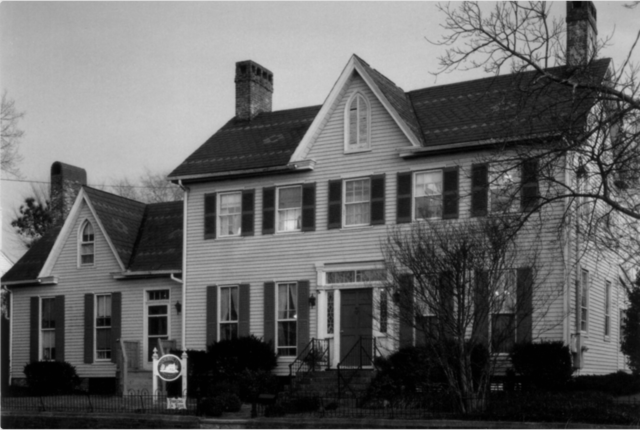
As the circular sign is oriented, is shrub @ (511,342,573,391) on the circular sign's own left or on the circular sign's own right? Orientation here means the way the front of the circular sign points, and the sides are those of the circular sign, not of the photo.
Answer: on the circular sign's own left

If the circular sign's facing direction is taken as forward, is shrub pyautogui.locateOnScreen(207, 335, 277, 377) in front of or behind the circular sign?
behind

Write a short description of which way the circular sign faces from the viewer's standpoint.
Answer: facing the viewer

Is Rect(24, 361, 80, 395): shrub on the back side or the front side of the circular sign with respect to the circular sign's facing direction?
on the back side

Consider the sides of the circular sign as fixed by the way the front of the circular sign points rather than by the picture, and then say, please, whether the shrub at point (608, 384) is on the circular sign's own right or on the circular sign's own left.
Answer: on the circular sign's own left

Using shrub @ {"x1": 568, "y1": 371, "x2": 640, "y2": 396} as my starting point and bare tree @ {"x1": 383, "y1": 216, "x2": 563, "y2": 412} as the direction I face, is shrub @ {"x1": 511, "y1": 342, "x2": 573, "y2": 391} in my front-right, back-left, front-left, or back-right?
front-right
